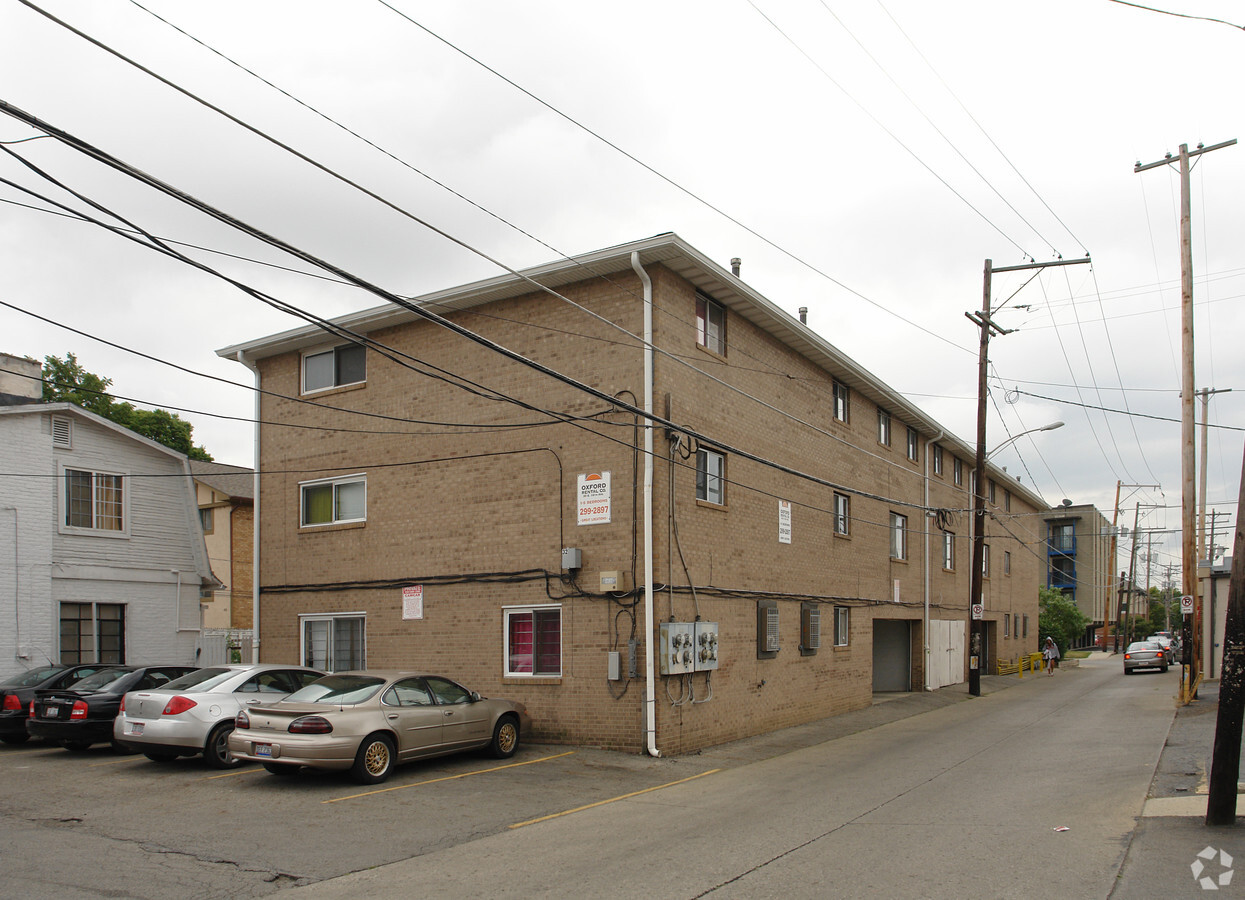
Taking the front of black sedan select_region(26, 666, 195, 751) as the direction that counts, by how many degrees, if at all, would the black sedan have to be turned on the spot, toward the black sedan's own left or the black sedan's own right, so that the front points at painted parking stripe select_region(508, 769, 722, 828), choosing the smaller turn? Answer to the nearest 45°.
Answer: approximately 90° to the black sedan's own right

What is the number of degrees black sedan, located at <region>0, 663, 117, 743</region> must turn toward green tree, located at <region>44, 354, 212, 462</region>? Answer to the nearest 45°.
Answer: approximately 45° to its left

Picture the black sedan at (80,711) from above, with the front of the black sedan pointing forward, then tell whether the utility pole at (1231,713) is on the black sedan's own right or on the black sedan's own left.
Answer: on the black sedan's own right

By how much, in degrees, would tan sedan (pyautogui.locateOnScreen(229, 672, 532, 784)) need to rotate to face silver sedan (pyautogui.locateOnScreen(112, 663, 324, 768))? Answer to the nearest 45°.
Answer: approximately 90° to its left

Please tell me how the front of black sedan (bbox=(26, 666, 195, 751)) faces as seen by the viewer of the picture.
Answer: facing away from the viewer and to the right of the viewer

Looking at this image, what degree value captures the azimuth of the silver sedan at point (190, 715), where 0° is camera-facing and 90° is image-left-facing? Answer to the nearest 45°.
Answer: approximately 225°

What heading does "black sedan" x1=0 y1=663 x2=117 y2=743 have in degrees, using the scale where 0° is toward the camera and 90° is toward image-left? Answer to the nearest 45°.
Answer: approximately 225°

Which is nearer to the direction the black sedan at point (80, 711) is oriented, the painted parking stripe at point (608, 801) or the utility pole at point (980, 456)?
the utility pole
